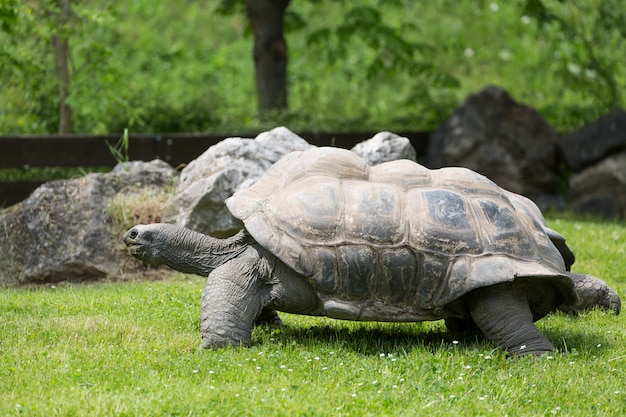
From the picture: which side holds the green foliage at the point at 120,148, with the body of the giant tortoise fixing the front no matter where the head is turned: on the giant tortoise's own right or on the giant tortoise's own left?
on the giant tortoise's own right

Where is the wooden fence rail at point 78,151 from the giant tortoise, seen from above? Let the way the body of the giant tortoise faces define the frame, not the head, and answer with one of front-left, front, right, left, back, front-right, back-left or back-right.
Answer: front-right

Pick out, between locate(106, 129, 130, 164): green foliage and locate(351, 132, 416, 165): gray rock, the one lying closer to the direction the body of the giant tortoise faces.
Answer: the green foliage

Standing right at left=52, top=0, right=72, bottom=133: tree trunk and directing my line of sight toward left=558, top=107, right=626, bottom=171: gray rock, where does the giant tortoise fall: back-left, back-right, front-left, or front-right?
front-right

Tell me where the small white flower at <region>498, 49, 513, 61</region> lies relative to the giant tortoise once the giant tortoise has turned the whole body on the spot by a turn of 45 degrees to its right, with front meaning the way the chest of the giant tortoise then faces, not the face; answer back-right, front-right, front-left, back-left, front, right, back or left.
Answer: front-right

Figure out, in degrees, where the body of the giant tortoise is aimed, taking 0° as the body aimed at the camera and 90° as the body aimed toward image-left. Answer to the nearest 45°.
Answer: approximately 90°

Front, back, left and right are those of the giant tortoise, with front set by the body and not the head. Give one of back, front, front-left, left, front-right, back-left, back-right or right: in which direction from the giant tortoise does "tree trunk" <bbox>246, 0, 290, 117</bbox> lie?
right

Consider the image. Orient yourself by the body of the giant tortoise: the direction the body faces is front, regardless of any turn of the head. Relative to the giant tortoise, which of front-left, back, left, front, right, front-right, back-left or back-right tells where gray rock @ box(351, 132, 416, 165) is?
right

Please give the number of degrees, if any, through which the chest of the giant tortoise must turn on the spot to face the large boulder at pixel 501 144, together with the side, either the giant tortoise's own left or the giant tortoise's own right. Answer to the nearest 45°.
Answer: approximately 90° to the giant tortoise's own right
